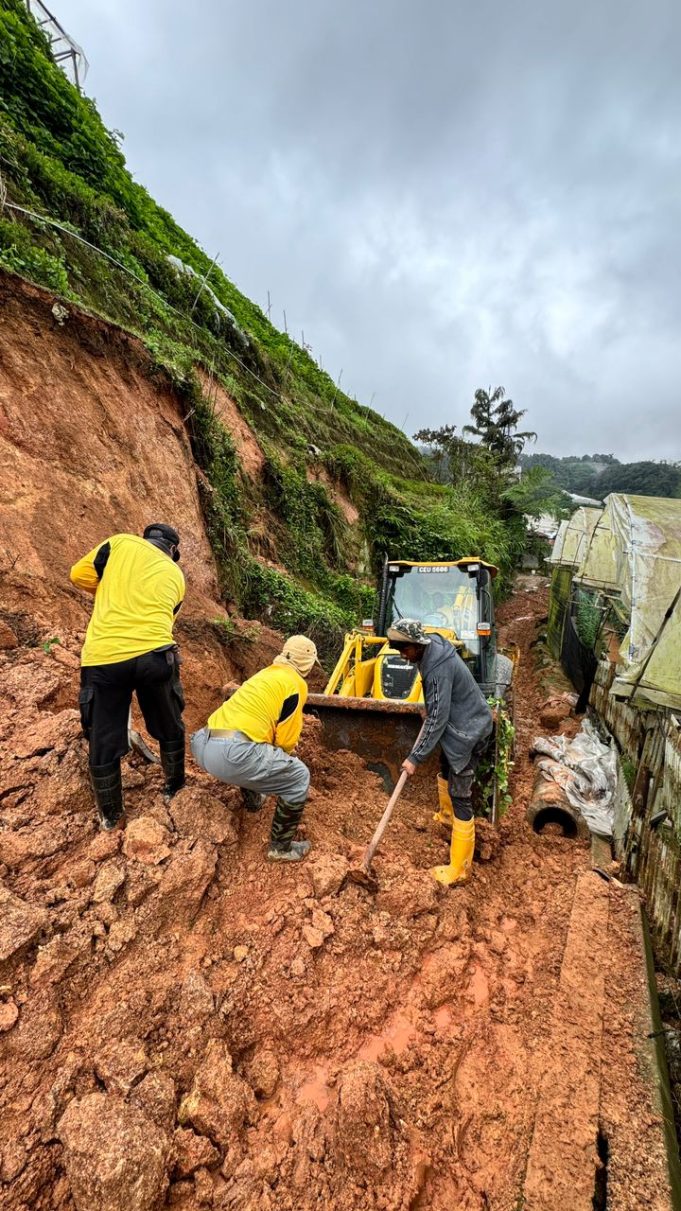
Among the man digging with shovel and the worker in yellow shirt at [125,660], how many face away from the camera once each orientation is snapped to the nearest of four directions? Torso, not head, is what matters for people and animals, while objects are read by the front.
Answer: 1

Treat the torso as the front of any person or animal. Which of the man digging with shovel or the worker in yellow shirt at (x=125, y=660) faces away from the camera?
the worker in yellow shirt

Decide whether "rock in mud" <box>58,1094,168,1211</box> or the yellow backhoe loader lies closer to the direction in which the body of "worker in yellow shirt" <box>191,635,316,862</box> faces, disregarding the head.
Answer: the yellow backhoe loader

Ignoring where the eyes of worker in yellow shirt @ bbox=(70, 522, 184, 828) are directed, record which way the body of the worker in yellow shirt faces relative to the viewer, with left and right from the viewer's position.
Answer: facing away from the viewer

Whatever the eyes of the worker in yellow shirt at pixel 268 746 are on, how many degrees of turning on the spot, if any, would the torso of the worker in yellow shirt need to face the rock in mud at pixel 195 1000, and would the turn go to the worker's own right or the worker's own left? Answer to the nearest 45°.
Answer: approximately 135° to the worker's own right

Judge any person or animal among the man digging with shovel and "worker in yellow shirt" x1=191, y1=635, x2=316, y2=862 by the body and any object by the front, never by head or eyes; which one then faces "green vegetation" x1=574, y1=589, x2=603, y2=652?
the worker in yellow shirt

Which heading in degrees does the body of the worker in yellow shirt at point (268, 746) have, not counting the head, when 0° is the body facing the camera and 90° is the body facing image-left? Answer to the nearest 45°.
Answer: approximately 225°

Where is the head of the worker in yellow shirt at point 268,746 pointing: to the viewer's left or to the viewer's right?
to the viewer's right

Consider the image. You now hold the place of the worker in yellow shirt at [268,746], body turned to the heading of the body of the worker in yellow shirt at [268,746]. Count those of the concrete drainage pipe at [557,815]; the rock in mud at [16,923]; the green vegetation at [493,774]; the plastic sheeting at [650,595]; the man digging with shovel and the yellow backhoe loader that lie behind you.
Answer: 1

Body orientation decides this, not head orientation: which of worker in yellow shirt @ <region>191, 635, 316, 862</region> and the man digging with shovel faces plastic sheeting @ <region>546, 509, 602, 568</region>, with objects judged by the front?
the worker in yellow shirt

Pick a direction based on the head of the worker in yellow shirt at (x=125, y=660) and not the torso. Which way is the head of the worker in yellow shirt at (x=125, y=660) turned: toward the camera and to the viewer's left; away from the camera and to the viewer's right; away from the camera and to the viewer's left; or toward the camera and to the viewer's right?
away from the camera and to the viewer's right

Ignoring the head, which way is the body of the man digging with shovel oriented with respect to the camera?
to the viewer's left

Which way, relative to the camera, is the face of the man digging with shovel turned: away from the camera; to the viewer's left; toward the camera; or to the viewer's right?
to the viewer's left

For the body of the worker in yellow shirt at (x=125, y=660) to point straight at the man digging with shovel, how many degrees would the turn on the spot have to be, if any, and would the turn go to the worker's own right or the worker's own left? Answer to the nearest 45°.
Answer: approximately 90° to the worker's own right
